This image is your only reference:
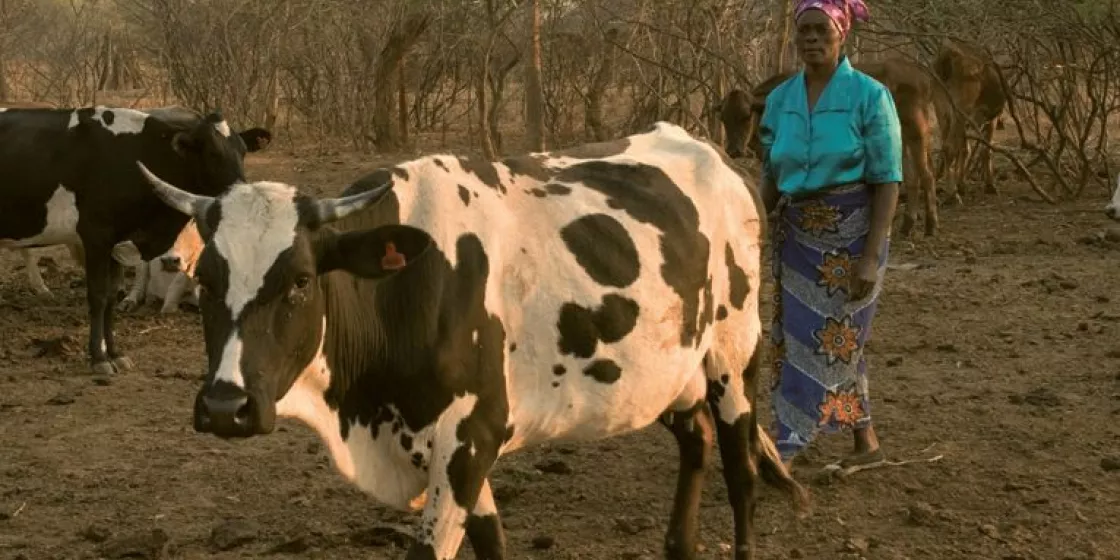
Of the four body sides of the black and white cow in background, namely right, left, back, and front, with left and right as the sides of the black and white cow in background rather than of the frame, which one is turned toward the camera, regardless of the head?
right

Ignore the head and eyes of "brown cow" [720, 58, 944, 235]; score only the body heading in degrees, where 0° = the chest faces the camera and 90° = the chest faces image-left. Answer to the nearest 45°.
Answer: approximately 90°

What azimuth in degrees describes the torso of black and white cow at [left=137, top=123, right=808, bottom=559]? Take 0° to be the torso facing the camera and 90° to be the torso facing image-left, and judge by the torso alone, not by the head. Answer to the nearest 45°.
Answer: approximately 45°

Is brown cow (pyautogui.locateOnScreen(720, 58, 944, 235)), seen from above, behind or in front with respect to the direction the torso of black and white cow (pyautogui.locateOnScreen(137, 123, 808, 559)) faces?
behind

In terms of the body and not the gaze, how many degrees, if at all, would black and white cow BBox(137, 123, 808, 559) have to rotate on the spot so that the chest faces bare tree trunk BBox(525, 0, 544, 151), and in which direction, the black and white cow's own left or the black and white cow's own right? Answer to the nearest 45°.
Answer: approximately 135° to the black and white cow's own right

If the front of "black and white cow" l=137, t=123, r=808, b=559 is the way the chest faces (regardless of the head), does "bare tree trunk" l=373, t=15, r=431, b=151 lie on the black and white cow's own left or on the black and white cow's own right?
on the black and white cow's own right
